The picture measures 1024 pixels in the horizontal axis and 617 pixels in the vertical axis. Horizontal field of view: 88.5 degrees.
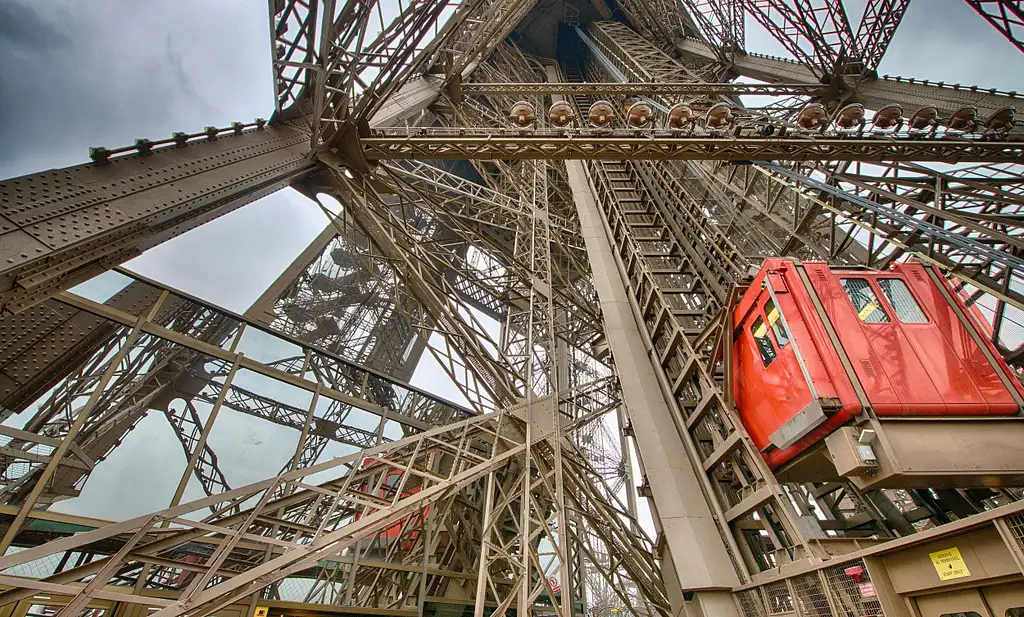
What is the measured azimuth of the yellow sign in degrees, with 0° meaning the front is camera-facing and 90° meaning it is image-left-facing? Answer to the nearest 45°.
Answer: approximately 0°
